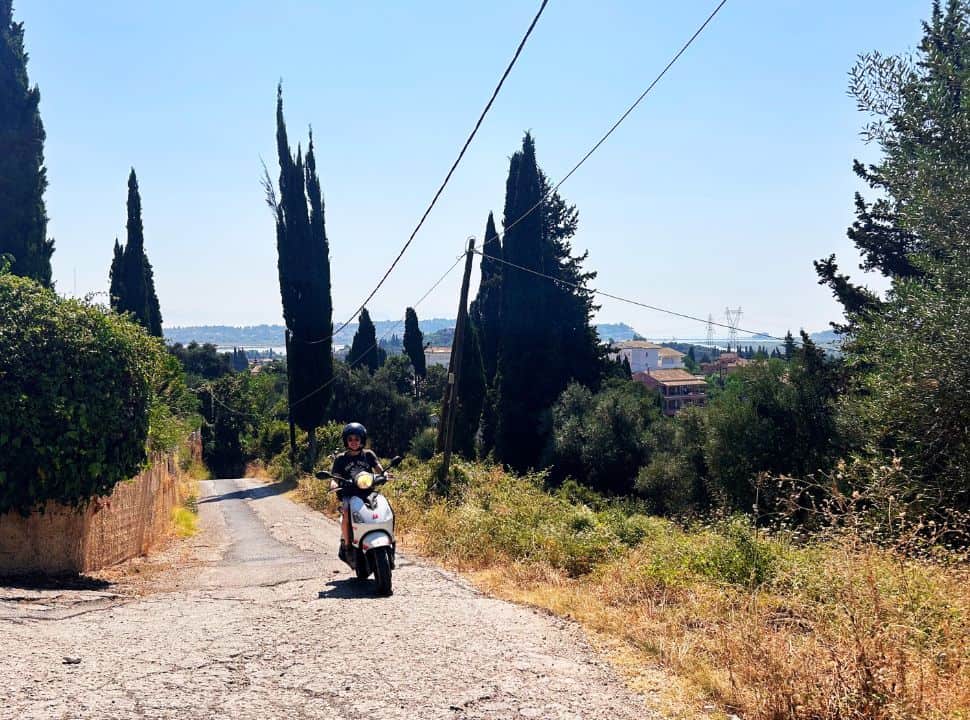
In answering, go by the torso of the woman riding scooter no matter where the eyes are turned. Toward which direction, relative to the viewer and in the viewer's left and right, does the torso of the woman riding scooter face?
facing the viewer

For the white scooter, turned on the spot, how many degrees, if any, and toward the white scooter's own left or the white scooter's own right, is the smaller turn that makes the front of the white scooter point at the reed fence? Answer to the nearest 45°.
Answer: approximately 135° to the white scooter's own right

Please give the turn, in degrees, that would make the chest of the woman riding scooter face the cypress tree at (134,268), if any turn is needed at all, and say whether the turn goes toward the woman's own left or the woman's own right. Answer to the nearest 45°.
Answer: approximately 180°

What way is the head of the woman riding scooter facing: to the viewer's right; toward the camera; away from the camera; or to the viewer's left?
toward the camera

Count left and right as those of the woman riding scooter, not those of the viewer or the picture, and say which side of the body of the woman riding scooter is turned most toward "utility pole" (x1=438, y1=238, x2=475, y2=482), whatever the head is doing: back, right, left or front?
back

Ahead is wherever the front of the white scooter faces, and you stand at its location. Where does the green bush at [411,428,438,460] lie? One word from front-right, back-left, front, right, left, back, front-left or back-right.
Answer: back

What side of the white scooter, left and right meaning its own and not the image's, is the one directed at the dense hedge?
right

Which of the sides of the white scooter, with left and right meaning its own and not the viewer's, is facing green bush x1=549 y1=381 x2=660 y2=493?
back

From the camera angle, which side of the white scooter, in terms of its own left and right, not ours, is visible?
front

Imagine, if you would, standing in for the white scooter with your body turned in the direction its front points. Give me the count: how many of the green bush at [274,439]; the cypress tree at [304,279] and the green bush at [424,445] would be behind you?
3

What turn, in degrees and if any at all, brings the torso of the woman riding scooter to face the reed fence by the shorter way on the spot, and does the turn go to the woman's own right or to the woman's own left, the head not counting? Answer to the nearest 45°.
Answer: approximately 90° to the woman's own right

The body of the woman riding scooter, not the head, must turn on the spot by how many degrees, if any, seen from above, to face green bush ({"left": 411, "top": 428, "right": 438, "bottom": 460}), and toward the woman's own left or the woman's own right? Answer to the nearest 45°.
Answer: approximately 180°

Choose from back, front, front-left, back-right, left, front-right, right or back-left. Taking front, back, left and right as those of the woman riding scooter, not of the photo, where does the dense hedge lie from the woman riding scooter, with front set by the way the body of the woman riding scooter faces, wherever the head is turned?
right

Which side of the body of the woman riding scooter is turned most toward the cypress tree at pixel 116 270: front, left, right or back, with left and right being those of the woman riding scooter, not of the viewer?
back
